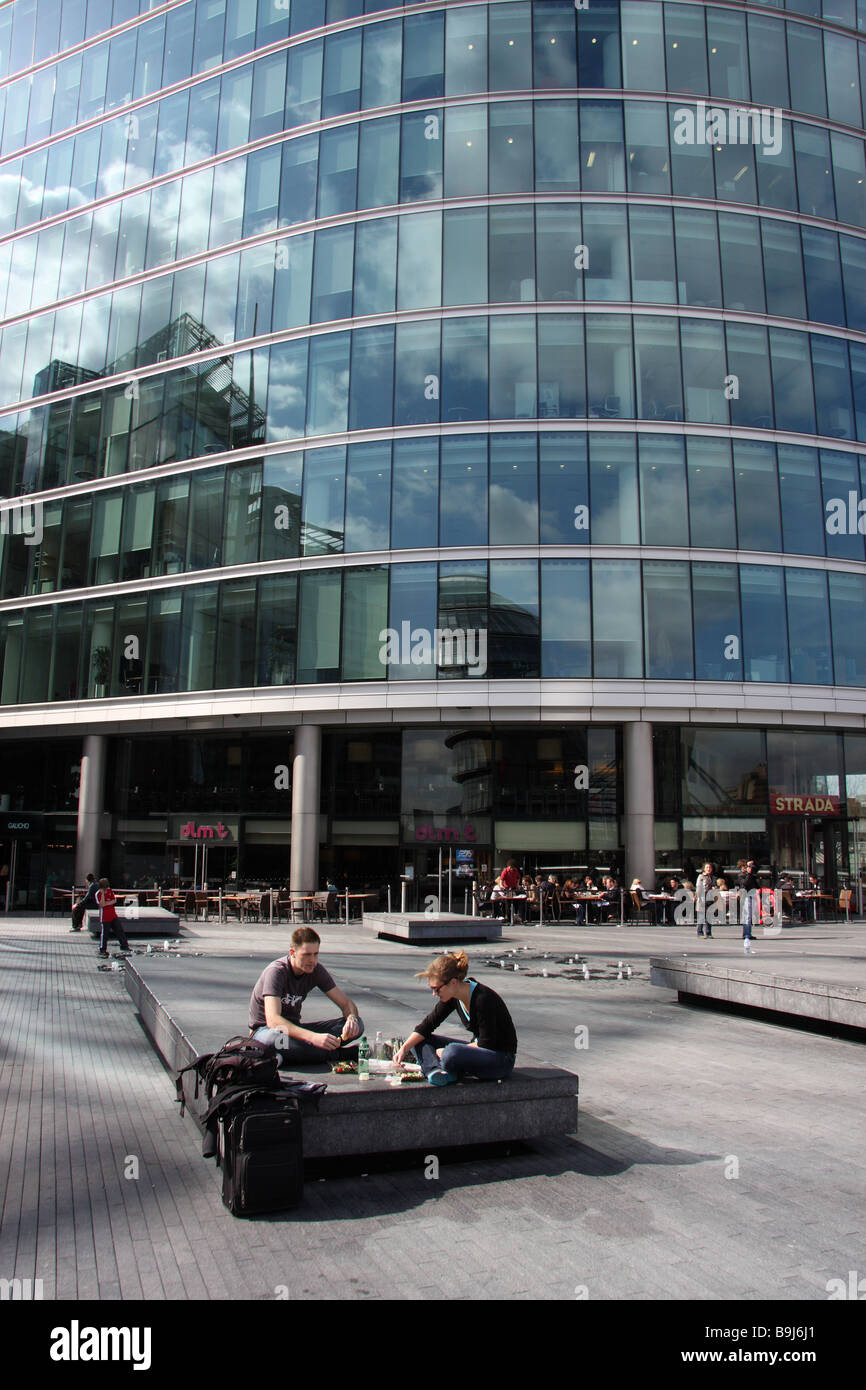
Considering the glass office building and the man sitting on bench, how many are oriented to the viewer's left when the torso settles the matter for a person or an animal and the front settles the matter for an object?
0

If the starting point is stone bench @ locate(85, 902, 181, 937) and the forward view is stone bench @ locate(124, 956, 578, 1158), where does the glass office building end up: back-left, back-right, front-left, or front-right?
back-left

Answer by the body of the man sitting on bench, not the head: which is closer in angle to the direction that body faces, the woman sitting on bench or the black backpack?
the woman sitting on bench

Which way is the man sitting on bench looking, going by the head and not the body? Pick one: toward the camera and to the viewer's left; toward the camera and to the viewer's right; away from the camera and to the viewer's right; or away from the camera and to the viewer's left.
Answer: toward the camera and to the viewer's right

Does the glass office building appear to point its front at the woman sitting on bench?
yes

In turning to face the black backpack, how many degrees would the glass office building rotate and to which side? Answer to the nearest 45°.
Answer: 0° — it already faces it

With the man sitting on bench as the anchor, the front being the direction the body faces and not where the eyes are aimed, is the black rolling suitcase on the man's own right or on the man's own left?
on the man's own right

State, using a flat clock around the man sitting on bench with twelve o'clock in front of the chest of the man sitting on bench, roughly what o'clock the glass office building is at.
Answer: The glass office building is roughly at 8 o'clock from the man sitting on bench.

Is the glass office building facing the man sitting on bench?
yes

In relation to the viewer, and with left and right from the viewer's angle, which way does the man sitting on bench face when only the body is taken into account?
facing the viewer and to the right of the viewer

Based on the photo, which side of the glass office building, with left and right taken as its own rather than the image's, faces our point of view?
front

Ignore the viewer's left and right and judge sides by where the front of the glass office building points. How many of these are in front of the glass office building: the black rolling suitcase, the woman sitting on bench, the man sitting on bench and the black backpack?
4
